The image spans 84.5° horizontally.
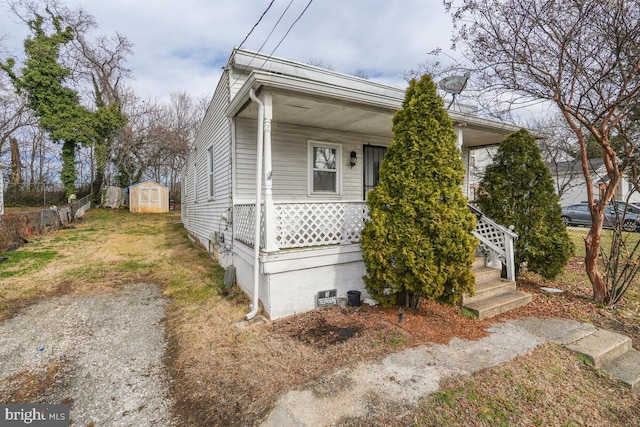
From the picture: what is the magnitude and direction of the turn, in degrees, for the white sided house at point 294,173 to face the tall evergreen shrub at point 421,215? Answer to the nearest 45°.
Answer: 0° — it already faces it

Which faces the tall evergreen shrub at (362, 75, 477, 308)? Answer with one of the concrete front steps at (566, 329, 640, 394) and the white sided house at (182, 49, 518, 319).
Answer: the white sided house

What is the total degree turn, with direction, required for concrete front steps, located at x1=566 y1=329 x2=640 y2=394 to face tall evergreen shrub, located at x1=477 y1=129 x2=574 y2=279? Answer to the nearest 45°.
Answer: approximately 180°

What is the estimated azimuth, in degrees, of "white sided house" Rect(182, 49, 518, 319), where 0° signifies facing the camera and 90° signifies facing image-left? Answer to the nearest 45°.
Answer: approximately 315°

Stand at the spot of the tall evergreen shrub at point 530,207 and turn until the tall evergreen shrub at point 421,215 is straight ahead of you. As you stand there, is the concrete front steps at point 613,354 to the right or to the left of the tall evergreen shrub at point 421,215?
left

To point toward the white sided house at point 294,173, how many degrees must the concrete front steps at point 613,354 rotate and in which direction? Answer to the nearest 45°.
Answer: approximately 135° to its right
